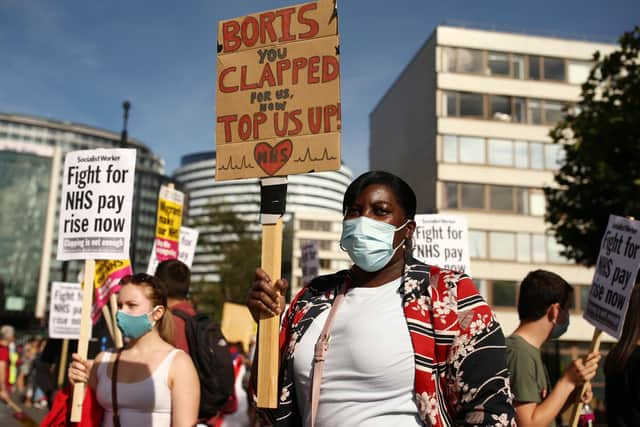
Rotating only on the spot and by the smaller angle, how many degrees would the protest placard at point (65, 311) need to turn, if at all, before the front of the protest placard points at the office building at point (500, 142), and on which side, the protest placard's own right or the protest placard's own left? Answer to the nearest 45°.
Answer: approximately 135° to the protest placard's own left

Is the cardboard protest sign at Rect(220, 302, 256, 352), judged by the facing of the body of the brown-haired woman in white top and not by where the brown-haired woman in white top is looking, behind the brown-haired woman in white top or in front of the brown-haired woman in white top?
behind

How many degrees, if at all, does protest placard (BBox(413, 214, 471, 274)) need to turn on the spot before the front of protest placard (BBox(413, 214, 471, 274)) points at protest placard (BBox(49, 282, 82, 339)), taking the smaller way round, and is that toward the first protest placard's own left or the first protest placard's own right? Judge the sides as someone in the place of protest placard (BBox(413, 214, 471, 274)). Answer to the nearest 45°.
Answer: approximately 90° to the first protest placard's own right

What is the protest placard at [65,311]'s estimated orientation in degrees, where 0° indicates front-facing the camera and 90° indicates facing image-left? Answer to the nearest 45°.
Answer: approximately 0°

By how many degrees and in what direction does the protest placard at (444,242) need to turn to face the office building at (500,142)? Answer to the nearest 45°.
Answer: approximately 180°

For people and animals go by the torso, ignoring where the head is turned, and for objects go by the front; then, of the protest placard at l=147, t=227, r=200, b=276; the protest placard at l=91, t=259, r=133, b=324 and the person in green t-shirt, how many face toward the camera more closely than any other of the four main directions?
2

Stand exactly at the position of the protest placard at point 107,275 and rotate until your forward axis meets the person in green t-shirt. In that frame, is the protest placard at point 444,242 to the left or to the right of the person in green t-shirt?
left

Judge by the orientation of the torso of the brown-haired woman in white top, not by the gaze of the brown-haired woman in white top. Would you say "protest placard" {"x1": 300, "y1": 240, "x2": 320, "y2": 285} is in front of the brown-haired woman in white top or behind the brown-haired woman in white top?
behind
